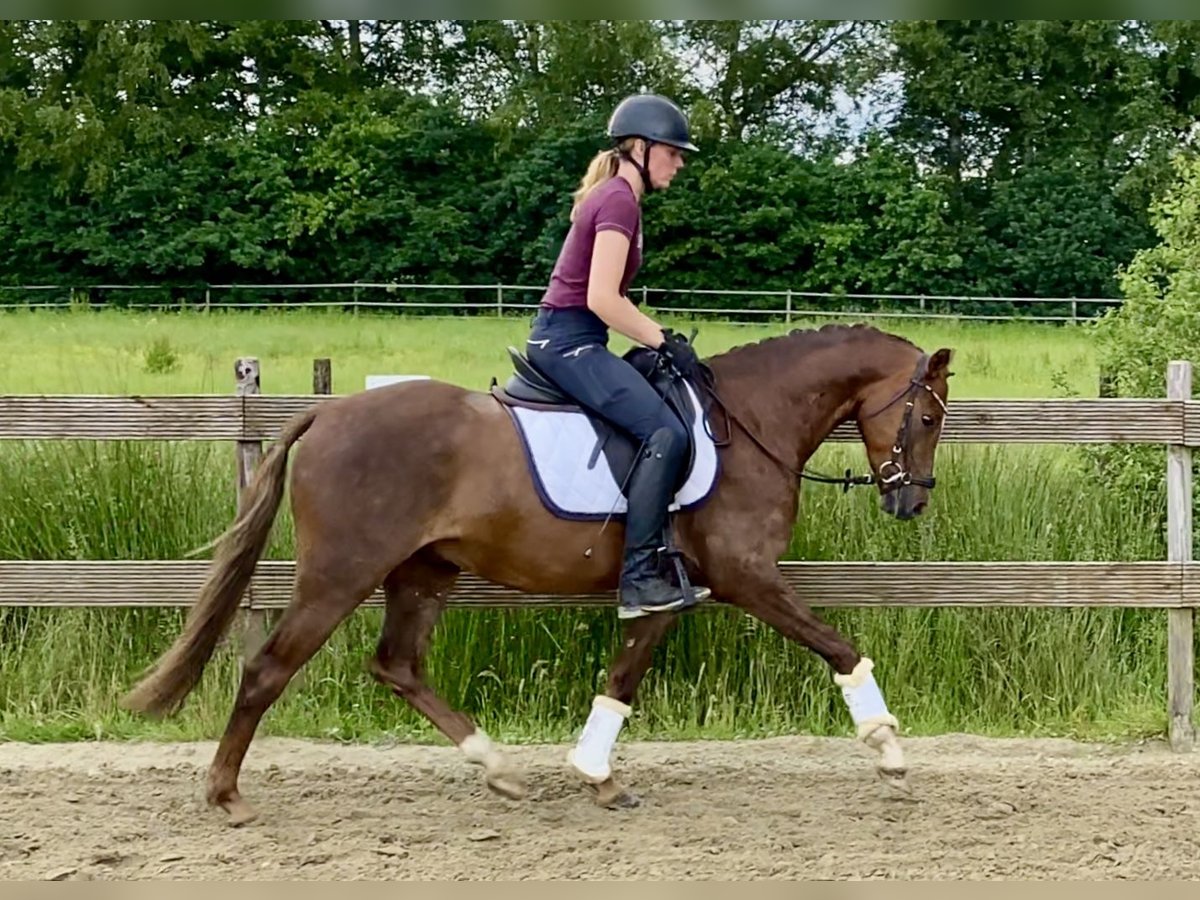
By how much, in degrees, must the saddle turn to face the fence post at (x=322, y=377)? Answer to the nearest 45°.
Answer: approximately 135° to its left

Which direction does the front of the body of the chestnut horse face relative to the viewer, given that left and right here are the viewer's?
facing to the right of the viewer

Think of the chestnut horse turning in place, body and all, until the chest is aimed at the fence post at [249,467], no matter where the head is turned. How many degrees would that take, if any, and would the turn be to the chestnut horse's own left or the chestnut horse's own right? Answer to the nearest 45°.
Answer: approximately 135° to the chestnut horse's own left

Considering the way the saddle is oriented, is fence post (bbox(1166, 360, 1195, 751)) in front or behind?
in front

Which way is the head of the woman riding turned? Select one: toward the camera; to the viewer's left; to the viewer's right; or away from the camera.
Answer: to the viewer's right

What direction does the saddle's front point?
to the viewer's right

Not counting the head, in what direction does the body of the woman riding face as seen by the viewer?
to the viewer's right

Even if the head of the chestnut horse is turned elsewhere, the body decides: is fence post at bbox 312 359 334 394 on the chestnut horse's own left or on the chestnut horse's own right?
on the chestnut horse's own left
